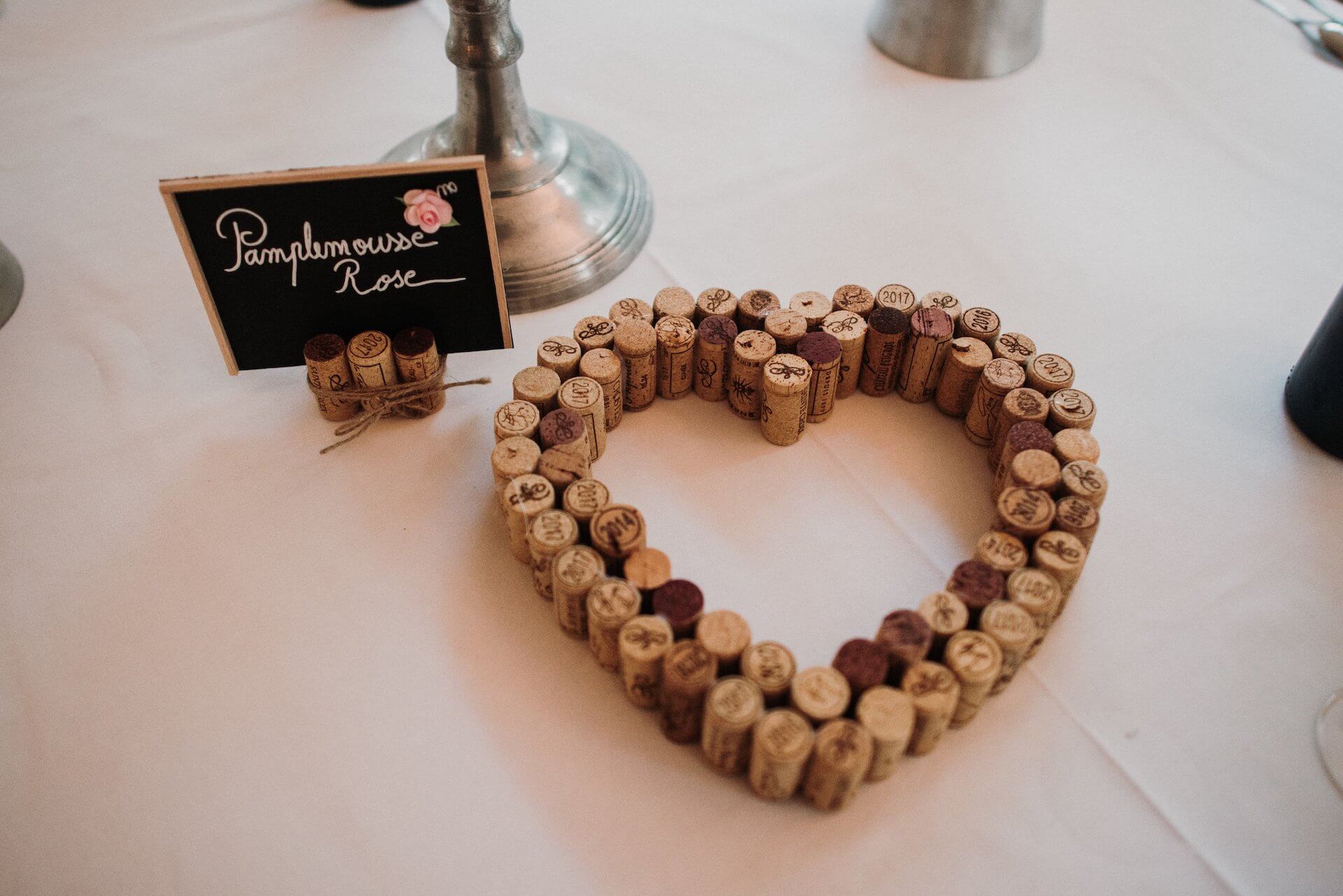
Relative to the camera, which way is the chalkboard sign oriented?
toward the camera

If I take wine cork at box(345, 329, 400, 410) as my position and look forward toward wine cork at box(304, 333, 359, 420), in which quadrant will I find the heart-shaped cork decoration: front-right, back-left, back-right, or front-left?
back-left

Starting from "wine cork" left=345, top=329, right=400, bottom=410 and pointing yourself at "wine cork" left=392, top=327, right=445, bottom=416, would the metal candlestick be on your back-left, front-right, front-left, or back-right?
front-left
